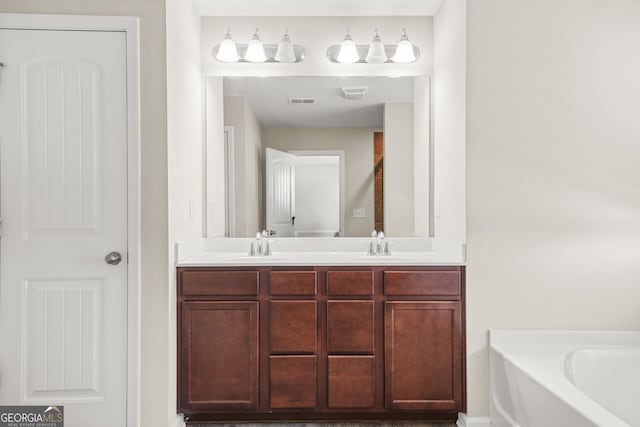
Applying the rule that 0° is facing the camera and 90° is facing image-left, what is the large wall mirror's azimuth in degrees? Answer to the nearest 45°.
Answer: approximately 0°

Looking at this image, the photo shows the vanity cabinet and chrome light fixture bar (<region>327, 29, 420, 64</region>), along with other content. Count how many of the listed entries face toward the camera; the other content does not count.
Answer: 2

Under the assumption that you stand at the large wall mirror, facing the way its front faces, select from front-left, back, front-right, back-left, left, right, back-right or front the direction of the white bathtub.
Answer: front-left
